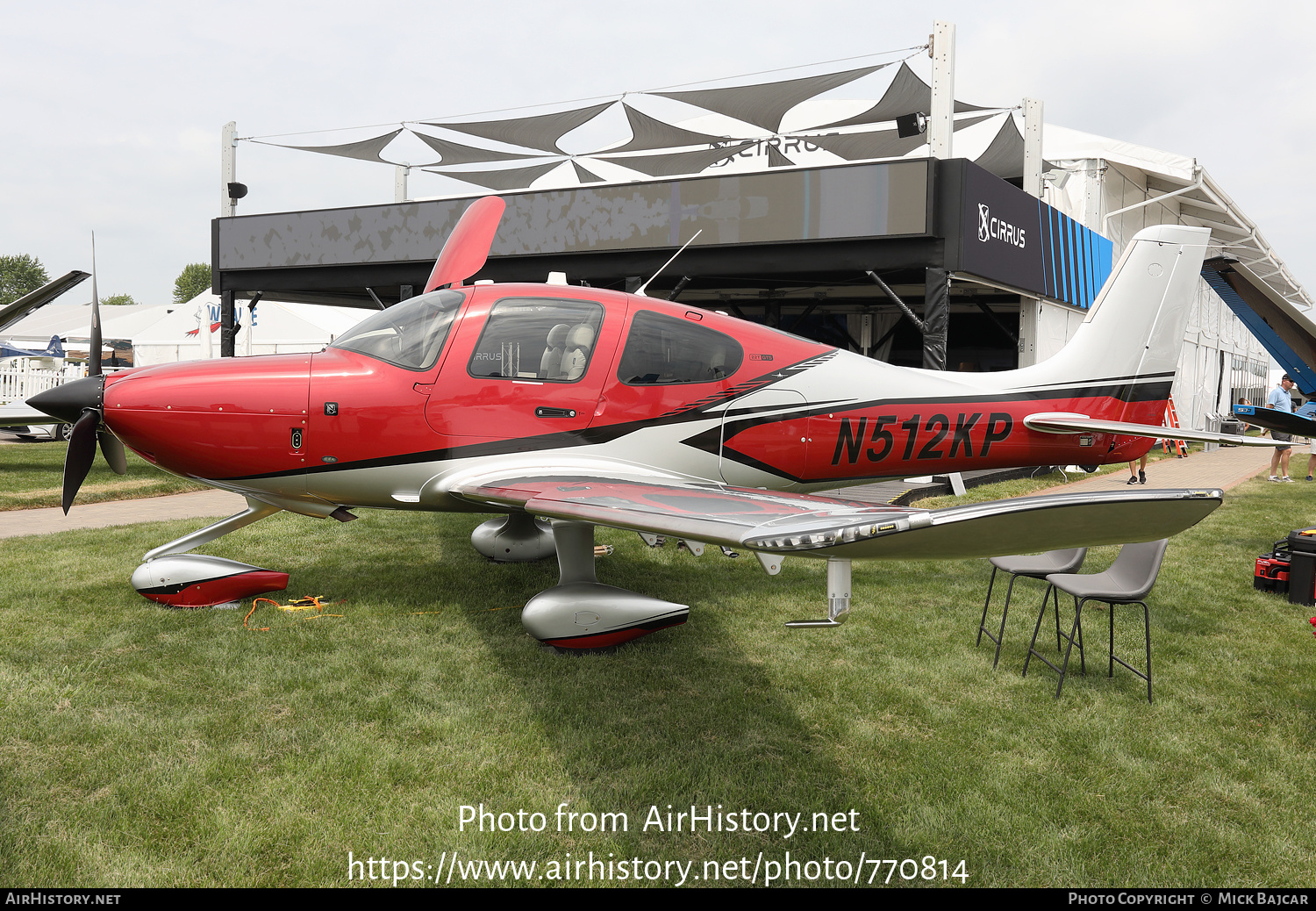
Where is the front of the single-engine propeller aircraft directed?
to the viewer's left

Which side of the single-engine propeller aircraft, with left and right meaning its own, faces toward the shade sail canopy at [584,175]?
right

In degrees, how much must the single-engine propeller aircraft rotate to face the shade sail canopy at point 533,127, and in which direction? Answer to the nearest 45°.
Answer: approximately 90° to its right

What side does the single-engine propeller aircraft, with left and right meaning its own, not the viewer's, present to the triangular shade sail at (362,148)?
right

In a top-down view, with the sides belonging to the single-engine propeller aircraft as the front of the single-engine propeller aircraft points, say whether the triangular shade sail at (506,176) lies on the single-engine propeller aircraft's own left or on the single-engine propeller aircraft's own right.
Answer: on the single-engine propeller aircraft's own right

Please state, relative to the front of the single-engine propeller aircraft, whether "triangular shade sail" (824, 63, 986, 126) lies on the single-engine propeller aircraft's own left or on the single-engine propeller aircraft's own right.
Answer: on the single-engine propeller aircraft's own right

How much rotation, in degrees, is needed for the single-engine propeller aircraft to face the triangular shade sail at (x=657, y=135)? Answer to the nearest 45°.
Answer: approximately 90° to its right

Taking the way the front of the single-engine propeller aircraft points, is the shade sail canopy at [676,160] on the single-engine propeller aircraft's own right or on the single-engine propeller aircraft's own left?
on the single-engine propeller aircraft's own right

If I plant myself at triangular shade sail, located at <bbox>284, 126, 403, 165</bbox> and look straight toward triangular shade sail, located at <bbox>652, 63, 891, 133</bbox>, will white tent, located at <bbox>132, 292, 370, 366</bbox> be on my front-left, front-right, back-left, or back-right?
back-left

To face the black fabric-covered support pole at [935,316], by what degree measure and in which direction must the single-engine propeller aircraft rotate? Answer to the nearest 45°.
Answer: approximately 135° to its right
